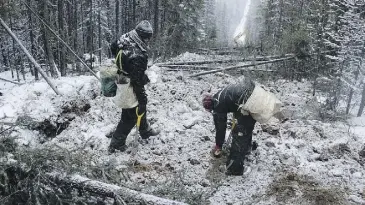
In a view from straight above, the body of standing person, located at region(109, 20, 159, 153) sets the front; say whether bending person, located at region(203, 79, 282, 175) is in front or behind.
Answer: in front

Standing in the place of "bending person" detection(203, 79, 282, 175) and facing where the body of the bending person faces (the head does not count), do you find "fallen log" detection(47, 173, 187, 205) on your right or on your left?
on your left

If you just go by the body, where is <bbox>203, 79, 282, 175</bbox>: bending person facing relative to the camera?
to the viewer's left

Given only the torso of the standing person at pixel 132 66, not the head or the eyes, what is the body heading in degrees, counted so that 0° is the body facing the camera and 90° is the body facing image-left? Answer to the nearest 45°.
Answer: approximately 270°

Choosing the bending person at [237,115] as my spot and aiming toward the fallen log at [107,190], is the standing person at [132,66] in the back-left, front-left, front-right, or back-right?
front-right

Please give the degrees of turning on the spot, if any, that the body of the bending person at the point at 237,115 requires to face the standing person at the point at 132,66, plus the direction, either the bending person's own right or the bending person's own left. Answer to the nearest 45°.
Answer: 0° — they already face them

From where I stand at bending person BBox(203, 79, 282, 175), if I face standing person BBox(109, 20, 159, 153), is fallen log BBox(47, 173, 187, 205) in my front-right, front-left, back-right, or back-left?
front-left

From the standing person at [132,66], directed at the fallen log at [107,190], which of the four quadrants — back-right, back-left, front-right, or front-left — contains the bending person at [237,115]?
front-left

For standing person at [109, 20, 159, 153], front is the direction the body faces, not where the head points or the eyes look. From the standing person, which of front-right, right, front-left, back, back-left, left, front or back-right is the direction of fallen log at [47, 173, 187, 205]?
right
